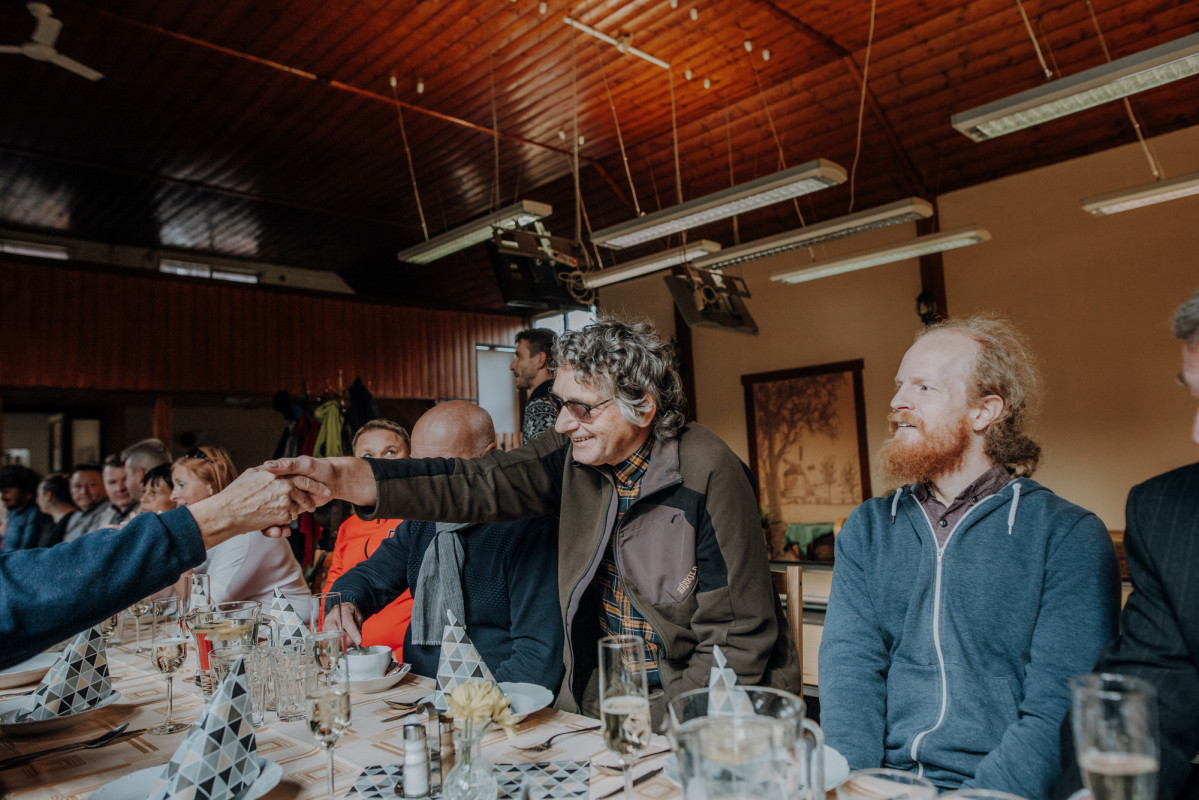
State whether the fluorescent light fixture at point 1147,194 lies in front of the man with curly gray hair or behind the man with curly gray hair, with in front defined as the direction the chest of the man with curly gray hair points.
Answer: behind

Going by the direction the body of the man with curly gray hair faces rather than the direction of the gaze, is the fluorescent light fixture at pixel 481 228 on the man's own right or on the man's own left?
on the man's own right

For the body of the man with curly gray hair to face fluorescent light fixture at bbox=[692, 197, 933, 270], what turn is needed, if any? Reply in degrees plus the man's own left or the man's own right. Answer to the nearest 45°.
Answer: approximately 180°

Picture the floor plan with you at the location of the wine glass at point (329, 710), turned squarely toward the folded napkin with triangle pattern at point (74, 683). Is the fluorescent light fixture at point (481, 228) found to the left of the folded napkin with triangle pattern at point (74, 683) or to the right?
right

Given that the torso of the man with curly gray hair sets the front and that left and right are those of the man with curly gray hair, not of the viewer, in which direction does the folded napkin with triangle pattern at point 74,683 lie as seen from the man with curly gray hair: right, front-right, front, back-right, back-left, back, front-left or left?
front-right

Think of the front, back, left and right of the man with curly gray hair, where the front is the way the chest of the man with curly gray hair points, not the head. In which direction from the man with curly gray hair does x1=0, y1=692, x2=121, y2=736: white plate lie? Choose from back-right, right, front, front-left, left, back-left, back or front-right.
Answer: front-right

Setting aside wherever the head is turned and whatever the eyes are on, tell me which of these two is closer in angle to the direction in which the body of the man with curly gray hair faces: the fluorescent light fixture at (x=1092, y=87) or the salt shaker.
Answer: the salt shaker

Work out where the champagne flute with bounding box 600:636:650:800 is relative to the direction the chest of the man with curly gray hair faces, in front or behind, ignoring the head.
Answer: in front

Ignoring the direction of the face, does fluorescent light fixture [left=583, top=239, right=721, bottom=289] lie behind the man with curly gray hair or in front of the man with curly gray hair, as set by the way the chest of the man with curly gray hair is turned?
behind

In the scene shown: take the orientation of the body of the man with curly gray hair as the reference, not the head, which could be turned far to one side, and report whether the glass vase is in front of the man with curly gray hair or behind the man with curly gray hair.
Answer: in front

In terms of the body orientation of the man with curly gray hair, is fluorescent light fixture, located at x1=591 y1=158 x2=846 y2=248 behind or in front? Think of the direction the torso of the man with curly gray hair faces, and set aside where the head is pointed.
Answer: behind

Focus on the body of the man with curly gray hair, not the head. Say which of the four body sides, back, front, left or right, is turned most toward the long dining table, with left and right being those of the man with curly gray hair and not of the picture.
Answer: front

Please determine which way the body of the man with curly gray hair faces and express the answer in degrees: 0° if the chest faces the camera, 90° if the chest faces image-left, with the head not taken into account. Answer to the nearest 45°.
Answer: approximately 45°

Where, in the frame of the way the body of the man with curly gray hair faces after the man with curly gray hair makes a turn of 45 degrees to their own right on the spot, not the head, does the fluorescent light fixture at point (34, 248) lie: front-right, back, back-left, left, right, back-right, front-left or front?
front-right

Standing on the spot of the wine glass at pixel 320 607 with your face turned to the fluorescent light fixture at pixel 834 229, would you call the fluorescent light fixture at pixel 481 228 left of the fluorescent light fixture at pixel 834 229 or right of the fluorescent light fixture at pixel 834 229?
left

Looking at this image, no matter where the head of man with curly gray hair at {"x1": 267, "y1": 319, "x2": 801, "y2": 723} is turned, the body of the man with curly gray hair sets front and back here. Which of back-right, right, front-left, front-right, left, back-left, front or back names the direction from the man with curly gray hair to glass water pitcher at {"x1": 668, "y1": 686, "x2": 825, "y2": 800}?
front-left
